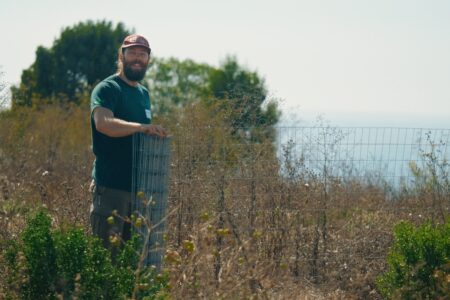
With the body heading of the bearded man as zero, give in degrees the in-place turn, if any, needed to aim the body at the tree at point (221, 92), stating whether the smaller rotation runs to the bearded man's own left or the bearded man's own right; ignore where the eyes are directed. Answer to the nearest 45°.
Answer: approximately 135° to the bearded man's own left

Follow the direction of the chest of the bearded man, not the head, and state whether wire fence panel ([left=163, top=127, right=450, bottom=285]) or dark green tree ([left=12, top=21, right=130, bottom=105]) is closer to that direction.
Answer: the wire fence panel

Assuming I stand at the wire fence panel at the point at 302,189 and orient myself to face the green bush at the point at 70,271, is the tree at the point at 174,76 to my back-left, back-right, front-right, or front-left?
back-right

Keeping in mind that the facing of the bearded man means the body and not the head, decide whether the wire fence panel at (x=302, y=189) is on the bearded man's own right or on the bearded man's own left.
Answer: on the bearded man's own left

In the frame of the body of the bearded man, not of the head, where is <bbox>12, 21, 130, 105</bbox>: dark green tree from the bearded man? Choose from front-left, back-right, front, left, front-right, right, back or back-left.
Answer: back-left

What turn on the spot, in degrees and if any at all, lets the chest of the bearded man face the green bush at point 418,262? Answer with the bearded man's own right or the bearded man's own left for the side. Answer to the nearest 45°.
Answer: approximately 45° to the bearded man's own left

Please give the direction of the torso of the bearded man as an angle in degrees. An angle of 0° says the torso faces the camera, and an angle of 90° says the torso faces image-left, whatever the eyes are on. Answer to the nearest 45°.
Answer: approximately 315°

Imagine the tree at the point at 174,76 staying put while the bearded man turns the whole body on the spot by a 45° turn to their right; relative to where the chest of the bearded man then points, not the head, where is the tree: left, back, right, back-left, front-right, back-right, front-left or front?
back
